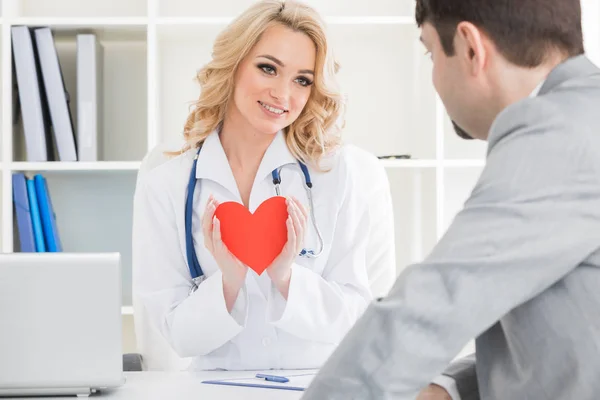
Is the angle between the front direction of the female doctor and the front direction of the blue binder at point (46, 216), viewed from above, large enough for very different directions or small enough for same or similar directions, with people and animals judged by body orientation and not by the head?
same or similar directions

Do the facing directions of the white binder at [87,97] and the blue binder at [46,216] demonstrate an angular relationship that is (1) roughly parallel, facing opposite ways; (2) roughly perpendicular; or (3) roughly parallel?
roughly parallel

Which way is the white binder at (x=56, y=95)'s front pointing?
toward the camera

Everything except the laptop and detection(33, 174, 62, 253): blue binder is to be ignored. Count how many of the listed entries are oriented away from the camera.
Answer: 1

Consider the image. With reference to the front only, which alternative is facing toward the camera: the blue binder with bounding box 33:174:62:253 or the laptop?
the blue binder

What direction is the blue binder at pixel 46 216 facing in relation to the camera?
toward the camera

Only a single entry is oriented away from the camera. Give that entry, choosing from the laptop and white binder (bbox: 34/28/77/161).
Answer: the laptop

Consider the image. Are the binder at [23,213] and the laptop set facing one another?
yes

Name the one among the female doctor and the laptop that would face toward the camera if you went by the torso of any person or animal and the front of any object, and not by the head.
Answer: the female doctor

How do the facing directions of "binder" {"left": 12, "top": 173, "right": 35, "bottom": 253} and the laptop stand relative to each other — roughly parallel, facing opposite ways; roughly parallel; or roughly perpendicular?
roughly parallel, facing opposite ways

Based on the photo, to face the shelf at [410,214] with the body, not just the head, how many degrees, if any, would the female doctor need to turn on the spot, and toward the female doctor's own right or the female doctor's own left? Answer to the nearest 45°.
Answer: approximately 135° to the female doctor's own left

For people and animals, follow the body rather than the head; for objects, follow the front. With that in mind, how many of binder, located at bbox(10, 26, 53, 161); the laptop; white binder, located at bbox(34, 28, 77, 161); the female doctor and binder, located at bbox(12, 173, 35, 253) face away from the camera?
1

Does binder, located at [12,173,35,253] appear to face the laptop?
yes

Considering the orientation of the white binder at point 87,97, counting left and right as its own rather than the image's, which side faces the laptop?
front

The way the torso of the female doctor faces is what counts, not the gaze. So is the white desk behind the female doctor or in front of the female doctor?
in front

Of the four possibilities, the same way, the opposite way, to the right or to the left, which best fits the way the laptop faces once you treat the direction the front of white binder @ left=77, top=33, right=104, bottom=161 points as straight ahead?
the opposite way

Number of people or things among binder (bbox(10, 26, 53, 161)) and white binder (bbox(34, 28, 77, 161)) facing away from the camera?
0

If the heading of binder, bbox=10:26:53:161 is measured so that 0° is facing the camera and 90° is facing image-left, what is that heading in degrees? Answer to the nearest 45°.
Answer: approximately 0°

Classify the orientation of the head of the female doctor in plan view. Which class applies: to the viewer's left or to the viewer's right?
to the viewer's right
